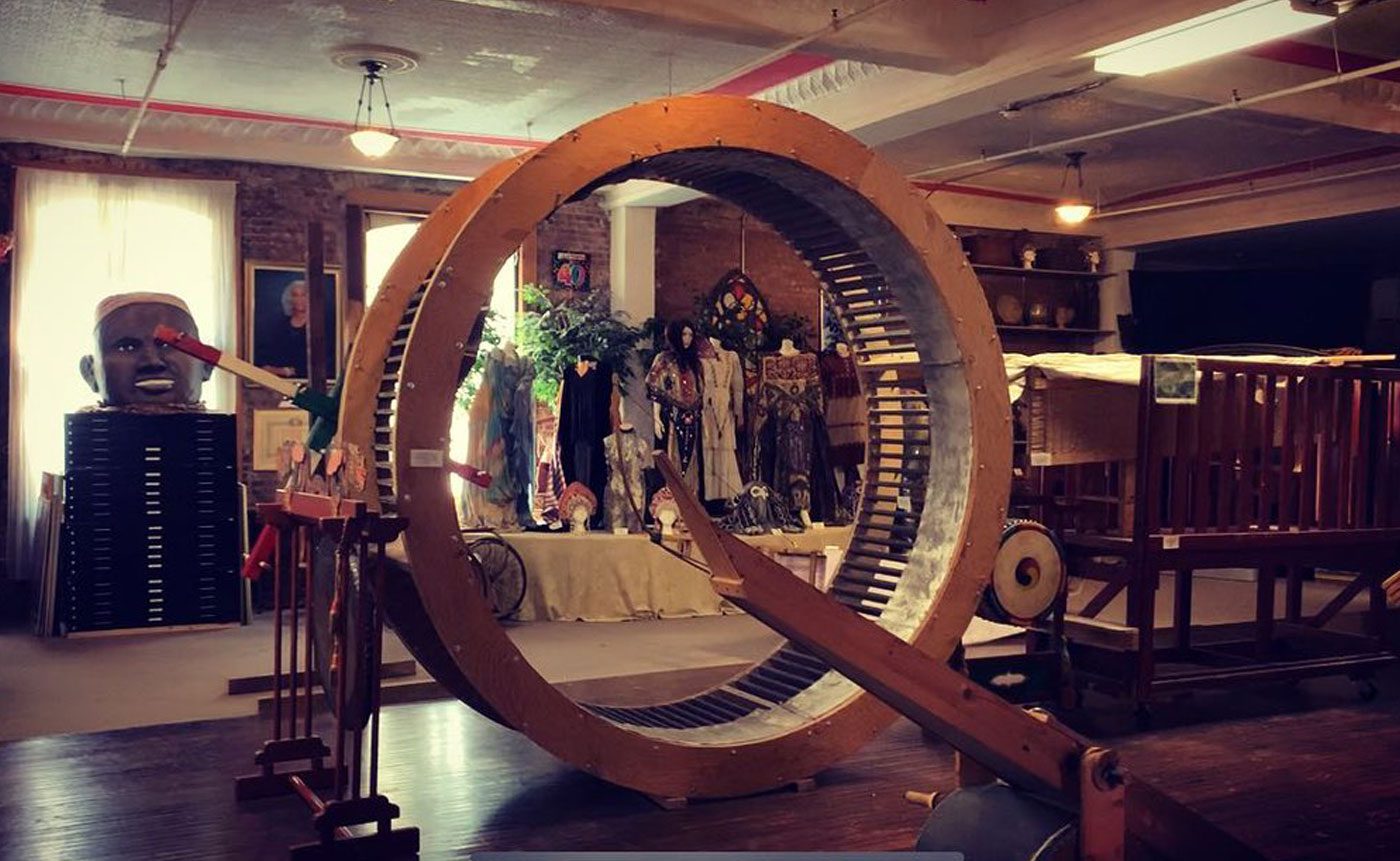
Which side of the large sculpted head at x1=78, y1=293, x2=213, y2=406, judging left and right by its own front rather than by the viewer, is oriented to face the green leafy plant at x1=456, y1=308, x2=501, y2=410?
left

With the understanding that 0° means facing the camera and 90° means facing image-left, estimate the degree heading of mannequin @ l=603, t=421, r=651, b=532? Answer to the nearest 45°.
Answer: approximately 0°

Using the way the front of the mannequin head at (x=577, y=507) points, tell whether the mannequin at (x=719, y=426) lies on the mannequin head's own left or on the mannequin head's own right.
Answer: on the mannequin head's own left

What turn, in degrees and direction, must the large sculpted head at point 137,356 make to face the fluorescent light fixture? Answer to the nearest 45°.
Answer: approximately 45° to its left

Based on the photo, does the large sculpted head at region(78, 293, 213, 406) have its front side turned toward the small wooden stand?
yes

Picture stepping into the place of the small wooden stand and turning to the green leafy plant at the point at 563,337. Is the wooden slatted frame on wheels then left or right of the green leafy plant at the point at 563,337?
right

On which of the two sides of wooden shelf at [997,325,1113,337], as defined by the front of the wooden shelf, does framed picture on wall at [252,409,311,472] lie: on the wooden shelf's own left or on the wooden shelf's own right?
on the wooden shelf's own right

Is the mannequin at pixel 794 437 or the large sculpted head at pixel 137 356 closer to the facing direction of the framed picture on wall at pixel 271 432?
the large sculpted head
